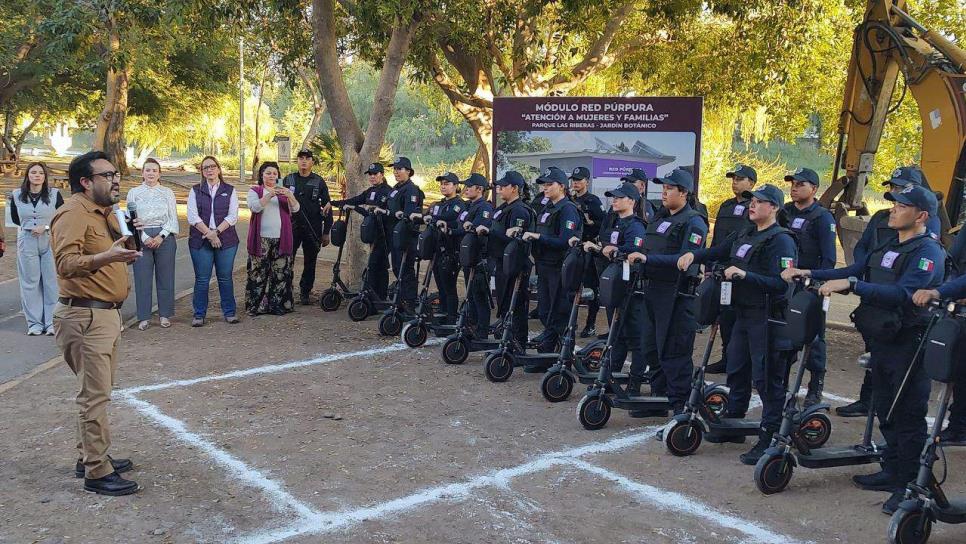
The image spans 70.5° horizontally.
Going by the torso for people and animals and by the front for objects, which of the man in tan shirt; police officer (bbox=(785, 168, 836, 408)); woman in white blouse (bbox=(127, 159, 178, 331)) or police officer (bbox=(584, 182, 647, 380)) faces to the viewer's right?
the man in tan shirt

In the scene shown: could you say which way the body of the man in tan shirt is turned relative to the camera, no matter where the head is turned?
to the viewer's right

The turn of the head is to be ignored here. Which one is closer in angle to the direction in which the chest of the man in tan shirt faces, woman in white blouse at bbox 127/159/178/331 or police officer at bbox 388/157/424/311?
the police officer

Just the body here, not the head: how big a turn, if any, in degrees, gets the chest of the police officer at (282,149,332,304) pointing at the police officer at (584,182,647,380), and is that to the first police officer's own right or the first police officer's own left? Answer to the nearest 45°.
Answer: approximately 45° to the first police officer's own left

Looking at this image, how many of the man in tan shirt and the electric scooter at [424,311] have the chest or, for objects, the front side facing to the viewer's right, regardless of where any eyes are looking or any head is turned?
1

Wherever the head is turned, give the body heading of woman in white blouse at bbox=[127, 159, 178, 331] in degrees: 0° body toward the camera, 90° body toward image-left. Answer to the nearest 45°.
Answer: approximately 0°

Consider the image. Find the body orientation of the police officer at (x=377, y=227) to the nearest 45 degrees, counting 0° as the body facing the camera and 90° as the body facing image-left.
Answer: approximately 45°
